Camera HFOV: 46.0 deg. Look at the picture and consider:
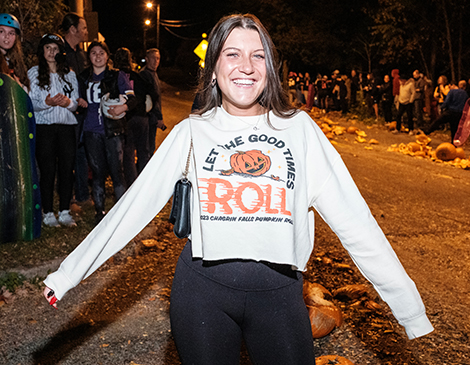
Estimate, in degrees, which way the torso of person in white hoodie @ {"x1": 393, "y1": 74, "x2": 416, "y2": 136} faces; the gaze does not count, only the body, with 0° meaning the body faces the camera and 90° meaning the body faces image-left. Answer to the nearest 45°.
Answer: approximately 45°

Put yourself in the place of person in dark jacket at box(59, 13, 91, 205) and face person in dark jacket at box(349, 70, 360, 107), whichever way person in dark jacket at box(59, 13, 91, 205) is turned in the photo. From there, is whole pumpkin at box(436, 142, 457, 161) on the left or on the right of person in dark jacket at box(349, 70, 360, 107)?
right

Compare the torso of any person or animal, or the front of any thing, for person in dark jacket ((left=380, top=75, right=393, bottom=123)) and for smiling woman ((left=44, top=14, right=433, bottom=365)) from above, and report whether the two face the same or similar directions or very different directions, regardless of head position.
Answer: same or similar directions

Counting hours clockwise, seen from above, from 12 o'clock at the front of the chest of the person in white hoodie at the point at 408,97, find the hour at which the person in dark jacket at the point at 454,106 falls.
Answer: The person in dark jacket is roughly at 10 o'clock from the person in white hoodie.

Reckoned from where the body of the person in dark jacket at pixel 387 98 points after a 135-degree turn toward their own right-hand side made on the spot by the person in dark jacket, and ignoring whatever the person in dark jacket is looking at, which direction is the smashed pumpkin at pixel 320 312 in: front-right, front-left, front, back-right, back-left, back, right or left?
back-left

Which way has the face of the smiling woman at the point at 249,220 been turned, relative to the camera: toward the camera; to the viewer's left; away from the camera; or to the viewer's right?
toward the camera

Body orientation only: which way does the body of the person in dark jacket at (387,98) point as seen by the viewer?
toward the camera

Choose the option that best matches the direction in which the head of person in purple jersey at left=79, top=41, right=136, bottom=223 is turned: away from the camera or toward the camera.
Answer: toward the camera

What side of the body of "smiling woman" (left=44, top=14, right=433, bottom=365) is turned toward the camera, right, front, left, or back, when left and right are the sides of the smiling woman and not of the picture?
front

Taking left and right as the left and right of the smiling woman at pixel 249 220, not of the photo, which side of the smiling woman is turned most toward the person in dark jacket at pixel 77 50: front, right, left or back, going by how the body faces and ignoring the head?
back
